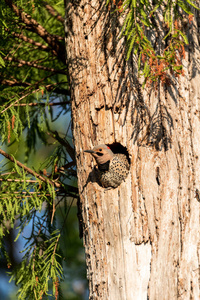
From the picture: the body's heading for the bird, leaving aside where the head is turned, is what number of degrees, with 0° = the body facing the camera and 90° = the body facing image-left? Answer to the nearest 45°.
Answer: approximately 45°
